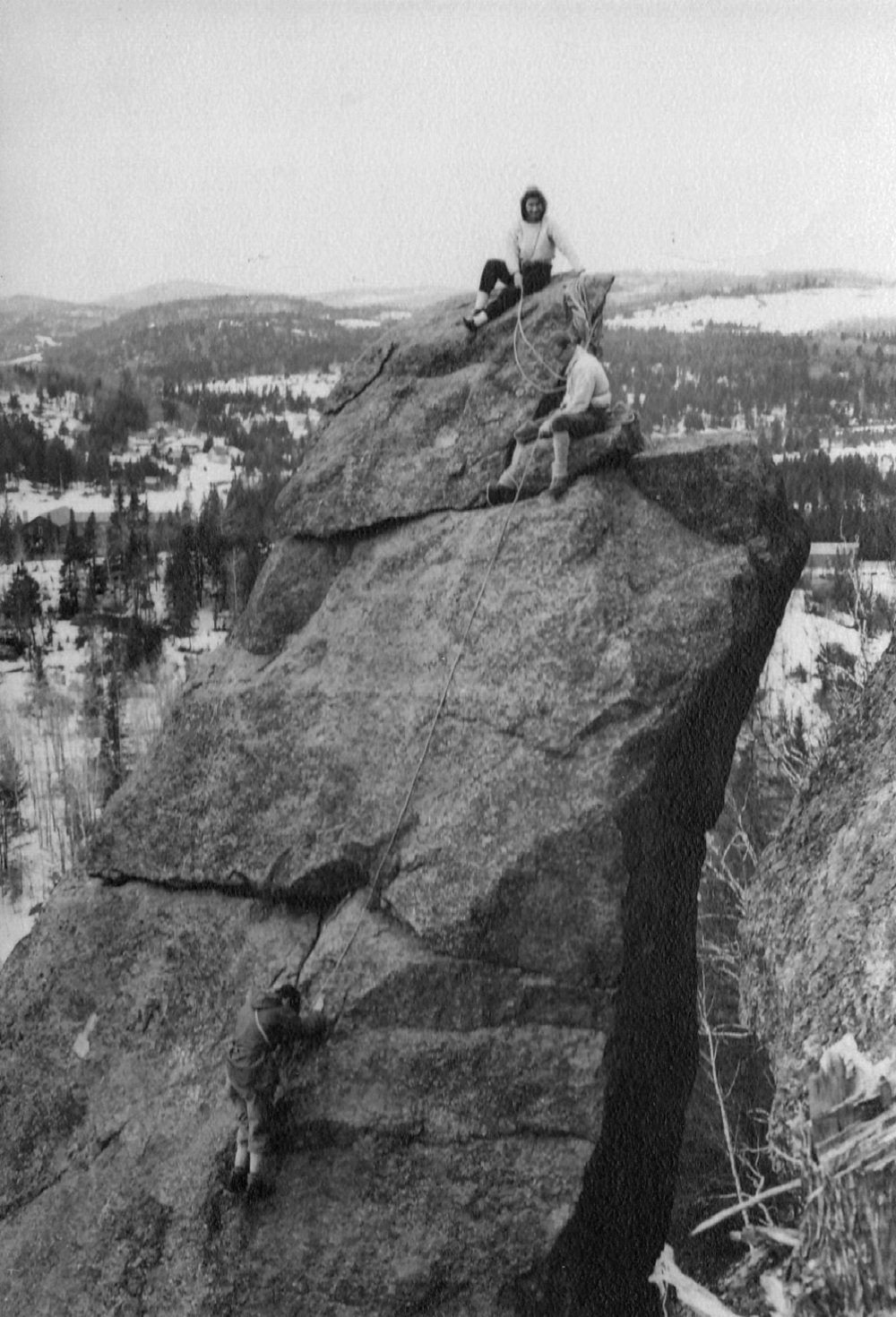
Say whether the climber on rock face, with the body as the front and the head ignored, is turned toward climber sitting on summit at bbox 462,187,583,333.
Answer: yes

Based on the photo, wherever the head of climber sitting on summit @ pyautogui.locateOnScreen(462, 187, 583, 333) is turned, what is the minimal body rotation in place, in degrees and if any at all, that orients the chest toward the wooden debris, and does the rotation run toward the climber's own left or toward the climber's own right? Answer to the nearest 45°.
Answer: approximately 45° to the climber's own left

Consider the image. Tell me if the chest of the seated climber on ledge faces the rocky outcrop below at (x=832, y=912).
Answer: no

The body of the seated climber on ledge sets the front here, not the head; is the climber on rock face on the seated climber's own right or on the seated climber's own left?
on the seated climber's own left

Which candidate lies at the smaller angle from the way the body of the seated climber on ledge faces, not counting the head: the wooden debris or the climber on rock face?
the climber on rock face

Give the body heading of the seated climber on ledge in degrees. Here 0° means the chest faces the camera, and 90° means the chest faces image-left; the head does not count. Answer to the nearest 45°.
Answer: approximately 90°

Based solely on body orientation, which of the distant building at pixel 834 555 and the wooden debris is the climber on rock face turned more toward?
the distant building

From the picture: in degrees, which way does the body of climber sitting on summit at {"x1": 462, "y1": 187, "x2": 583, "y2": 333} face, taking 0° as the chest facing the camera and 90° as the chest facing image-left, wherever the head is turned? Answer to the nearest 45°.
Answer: approximately 45°

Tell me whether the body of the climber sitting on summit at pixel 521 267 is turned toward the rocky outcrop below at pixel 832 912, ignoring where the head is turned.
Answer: no

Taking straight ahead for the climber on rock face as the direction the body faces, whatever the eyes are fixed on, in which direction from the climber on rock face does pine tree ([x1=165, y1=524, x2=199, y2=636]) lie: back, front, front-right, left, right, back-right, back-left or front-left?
front-left

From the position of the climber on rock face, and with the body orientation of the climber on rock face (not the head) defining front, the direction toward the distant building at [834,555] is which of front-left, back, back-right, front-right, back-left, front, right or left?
front

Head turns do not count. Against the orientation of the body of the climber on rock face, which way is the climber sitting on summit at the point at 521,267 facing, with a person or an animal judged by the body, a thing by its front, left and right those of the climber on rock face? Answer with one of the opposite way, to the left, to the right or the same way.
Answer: the opposite way

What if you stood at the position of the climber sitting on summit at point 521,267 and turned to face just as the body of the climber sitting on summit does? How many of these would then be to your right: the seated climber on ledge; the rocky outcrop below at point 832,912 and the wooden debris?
0

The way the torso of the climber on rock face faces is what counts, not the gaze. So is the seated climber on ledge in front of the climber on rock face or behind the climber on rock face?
in front
